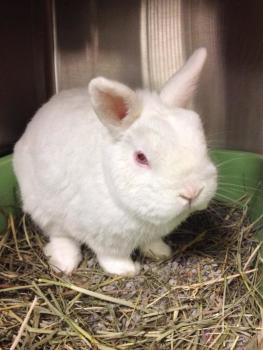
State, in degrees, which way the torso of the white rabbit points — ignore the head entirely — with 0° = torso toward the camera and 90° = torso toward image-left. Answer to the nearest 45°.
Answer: approximately 315°

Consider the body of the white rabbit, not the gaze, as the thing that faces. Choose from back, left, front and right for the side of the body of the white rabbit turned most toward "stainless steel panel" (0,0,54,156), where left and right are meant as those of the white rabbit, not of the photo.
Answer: back
